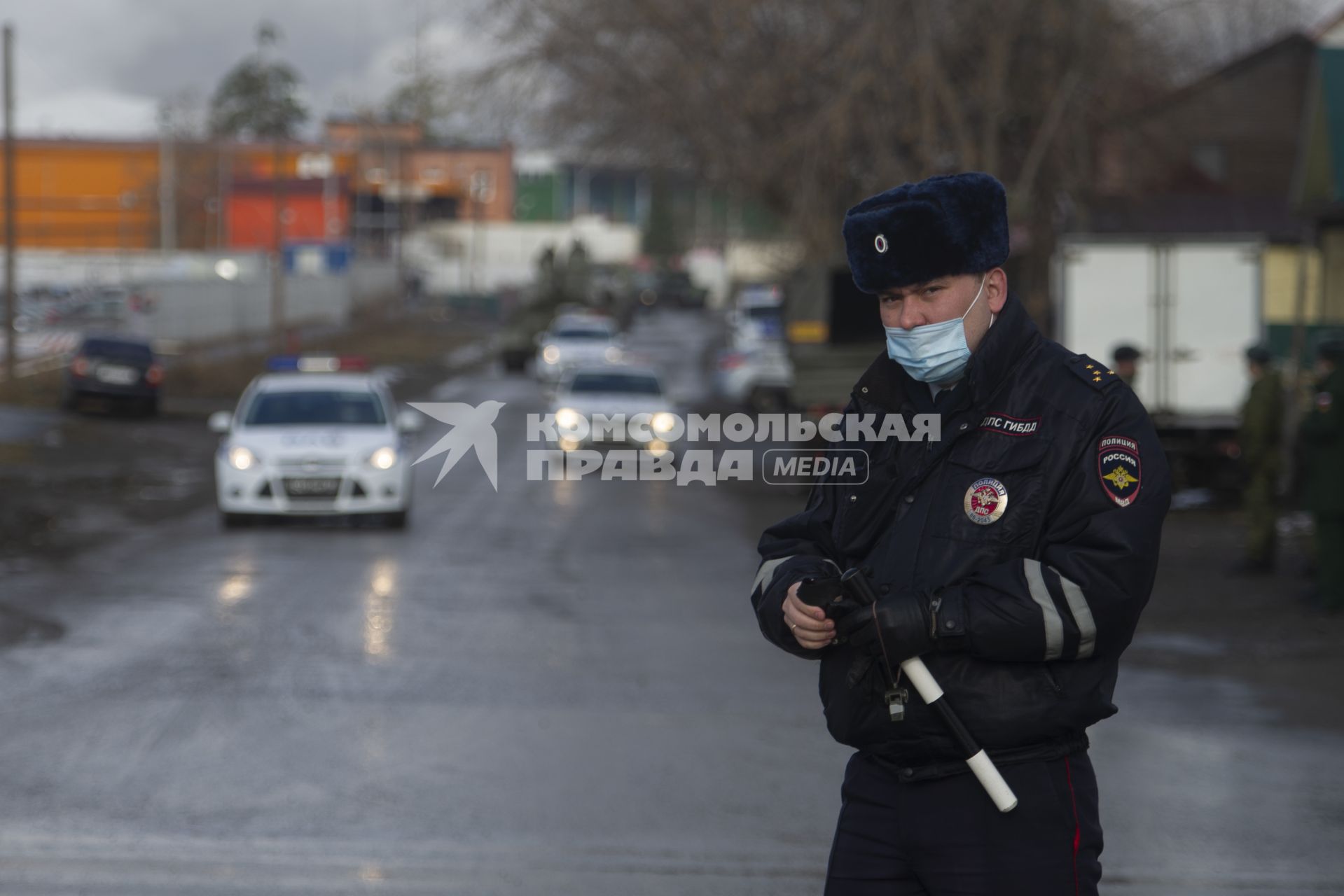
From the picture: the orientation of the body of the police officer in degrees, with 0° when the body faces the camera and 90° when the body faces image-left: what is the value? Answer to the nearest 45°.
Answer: approximately 45°

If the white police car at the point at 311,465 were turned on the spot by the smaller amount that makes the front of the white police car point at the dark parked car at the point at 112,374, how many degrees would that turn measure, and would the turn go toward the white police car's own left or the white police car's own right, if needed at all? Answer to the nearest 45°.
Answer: approximately 180°

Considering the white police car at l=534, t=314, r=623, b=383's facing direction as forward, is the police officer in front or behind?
in front

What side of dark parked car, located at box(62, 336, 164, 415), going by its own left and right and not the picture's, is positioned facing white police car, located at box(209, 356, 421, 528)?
back

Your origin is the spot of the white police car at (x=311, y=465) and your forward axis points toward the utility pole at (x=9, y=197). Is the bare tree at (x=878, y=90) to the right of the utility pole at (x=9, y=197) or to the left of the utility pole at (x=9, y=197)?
right

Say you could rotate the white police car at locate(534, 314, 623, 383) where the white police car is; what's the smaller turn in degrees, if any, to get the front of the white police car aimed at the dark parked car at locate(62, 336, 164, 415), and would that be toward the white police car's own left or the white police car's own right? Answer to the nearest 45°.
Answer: approximately 45° to the white police car's own right

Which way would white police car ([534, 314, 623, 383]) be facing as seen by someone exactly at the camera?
facing the viewer

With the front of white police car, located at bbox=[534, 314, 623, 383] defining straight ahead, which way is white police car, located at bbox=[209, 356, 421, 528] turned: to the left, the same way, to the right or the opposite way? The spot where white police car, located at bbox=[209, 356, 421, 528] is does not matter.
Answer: the same way

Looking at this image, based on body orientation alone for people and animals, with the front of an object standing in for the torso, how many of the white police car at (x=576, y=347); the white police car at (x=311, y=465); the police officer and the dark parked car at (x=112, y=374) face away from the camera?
1

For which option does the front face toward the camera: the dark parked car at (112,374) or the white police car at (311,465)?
the white police car

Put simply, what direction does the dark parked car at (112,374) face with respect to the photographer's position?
facing away from the viewer

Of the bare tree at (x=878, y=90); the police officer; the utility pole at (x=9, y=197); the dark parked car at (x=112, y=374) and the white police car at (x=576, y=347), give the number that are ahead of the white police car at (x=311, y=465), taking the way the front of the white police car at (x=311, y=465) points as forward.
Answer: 1

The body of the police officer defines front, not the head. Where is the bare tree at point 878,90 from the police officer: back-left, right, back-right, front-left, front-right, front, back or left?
back-right
